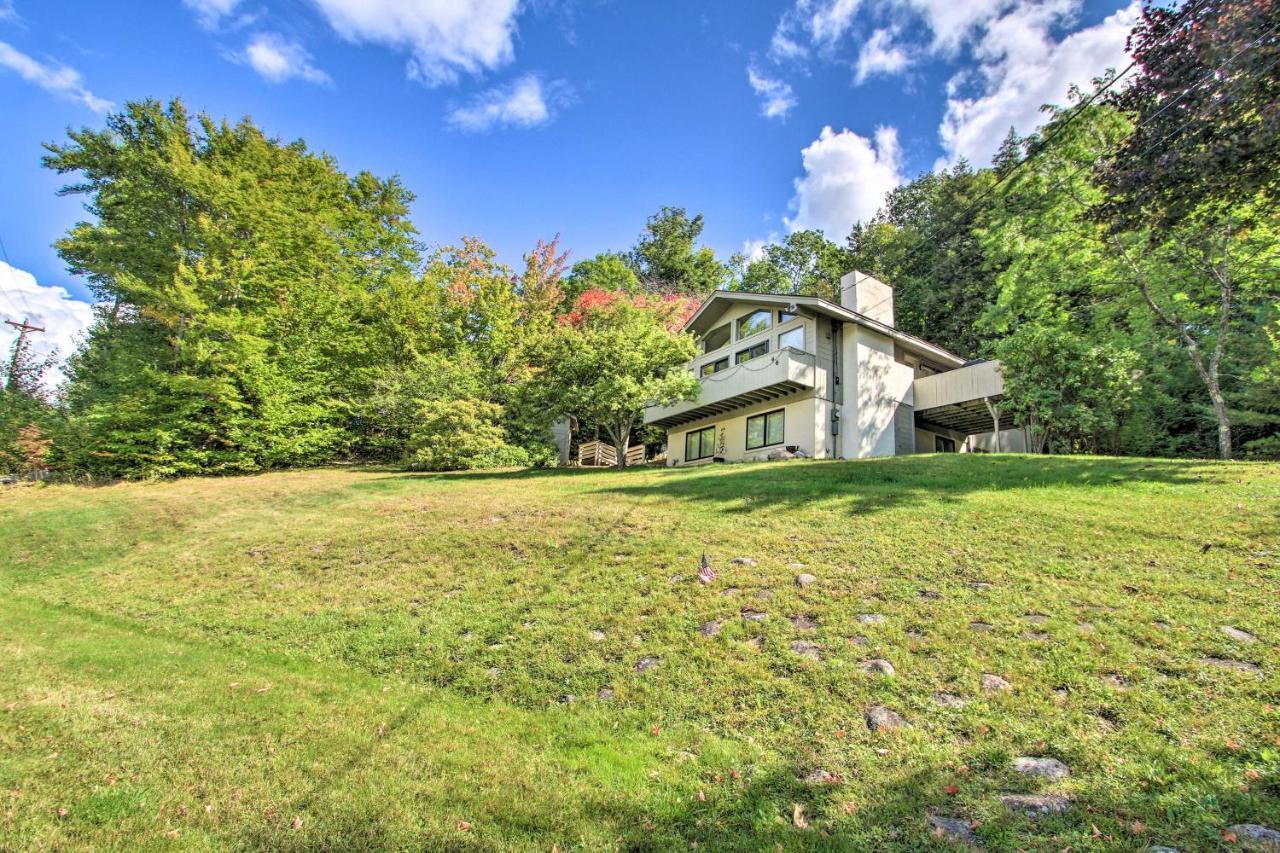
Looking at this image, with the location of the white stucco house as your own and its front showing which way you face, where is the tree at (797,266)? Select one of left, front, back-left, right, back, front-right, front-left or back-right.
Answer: back-right

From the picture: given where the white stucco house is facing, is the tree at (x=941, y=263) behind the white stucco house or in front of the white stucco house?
behind

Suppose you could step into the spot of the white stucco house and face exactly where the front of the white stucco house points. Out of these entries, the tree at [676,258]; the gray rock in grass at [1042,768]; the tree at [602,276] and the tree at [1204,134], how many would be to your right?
2

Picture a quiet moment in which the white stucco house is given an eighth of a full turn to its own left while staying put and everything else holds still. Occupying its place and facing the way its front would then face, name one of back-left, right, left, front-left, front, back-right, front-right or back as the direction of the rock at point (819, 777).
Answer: front

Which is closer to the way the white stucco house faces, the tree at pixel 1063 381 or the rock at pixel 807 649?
the rock

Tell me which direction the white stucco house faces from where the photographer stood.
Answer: facing the viewer and to the left of the viewer

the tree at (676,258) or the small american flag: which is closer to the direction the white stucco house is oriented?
the small american flag

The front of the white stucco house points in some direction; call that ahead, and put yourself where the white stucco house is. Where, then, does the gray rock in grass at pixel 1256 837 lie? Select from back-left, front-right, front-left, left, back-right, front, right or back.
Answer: front-left

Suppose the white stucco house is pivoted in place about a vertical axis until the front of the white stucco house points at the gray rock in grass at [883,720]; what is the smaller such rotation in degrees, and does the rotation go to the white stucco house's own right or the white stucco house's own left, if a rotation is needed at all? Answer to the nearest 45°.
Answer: approximately 45° to the white stucco house's own left

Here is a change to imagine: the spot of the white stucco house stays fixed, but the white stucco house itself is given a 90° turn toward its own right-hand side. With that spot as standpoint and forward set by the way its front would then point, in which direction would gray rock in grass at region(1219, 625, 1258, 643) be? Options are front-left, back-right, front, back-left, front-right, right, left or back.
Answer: back-left

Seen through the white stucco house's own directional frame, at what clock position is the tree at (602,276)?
The tree is roughly at 3 o'clock from the white stucco house.

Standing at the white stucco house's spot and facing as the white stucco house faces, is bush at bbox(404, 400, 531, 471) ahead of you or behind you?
ahead

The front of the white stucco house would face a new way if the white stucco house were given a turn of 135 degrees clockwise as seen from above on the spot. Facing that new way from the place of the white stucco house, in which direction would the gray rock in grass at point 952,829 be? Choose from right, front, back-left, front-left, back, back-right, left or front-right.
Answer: back

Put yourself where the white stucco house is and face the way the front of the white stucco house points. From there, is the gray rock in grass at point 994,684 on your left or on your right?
on your left

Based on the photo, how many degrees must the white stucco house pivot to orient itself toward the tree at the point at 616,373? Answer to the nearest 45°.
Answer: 0° — it already faces it
